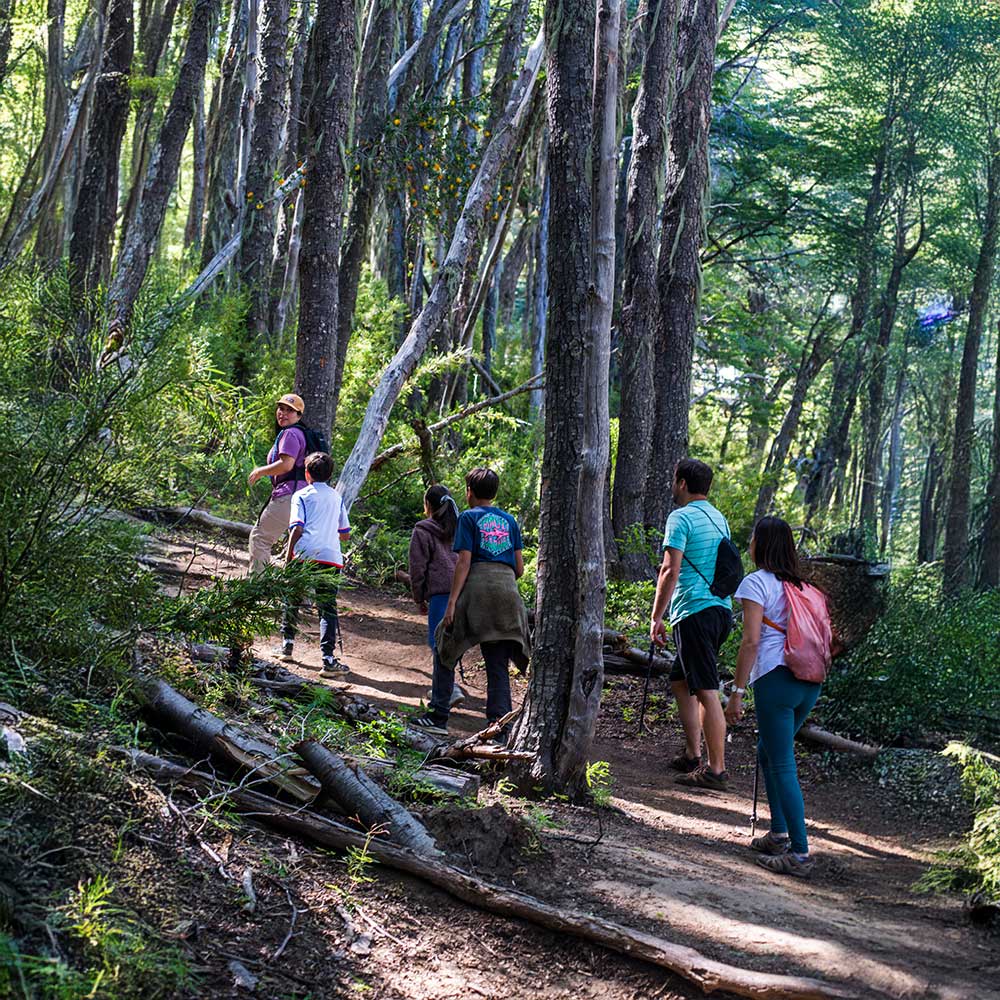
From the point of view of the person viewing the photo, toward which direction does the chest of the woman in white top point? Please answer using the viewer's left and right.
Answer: facing away from the viewer and to the left of the viewer

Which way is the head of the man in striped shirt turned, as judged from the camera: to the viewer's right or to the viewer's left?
to the viewer's left

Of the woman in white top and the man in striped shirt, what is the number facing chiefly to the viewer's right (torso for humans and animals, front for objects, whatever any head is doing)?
0

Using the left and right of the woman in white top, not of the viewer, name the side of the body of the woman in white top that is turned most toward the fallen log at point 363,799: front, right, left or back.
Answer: left

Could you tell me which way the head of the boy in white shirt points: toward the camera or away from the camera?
away from the camera

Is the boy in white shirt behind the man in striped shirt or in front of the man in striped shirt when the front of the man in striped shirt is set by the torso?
in front

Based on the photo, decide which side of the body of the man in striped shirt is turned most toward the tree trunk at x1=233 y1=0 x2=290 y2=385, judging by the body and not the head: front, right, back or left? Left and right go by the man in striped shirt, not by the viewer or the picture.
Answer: front

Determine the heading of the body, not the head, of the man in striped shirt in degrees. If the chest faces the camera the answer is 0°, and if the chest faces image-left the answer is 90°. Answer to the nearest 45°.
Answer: approximately 135°

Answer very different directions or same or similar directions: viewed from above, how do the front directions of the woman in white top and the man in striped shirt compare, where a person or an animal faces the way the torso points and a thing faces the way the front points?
same or similar directions

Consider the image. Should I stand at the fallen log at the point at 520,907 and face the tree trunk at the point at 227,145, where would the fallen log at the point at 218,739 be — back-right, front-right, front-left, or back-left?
front-left

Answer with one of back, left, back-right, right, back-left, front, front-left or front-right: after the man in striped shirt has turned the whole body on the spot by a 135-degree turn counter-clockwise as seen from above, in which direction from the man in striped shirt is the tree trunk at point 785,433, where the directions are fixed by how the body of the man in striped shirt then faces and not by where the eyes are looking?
back

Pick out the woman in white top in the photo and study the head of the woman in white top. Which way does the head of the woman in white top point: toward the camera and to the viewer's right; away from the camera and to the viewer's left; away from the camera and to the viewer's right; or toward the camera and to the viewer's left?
away from the camera and to the viewer's left

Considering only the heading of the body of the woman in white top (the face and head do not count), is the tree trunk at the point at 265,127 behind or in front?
in front
